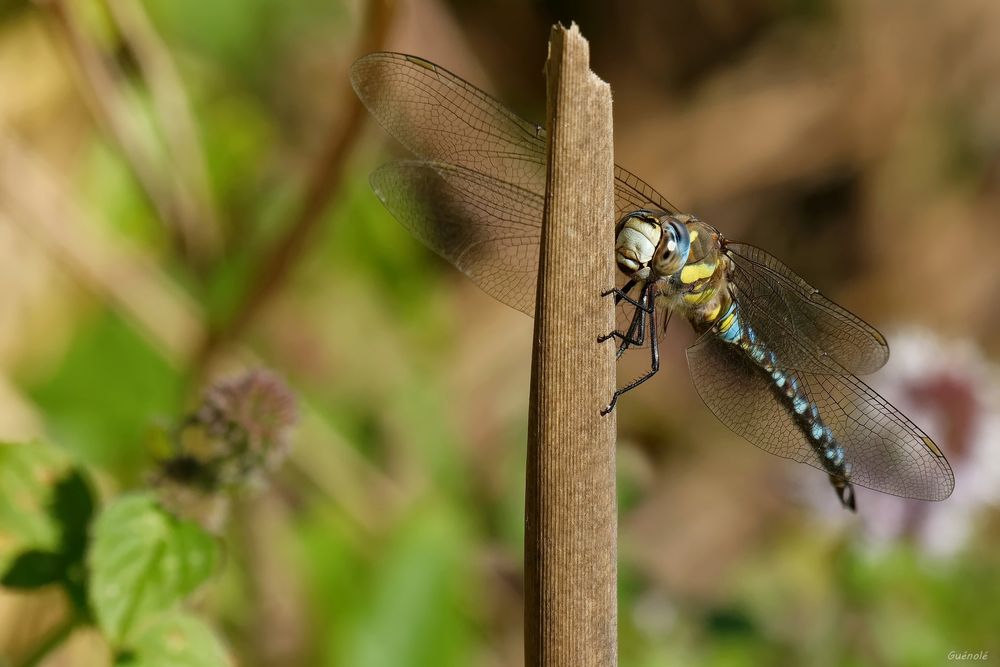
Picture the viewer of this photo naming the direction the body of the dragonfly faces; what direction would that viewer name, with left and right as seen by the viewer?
facing the viewer and to the left of the viewer

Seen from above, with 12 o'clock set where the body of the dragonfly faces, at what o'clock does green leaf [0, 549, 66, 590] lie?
The green leaf is roughly at 1 o'clock from the dragonfly.

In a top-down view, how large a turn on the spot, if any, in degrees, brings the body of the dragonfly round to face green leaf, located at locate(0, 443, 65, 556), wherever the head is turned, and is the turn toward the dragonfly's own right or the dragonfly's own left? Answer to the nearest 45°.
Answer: approximately 45° to the dragonfly's own right
